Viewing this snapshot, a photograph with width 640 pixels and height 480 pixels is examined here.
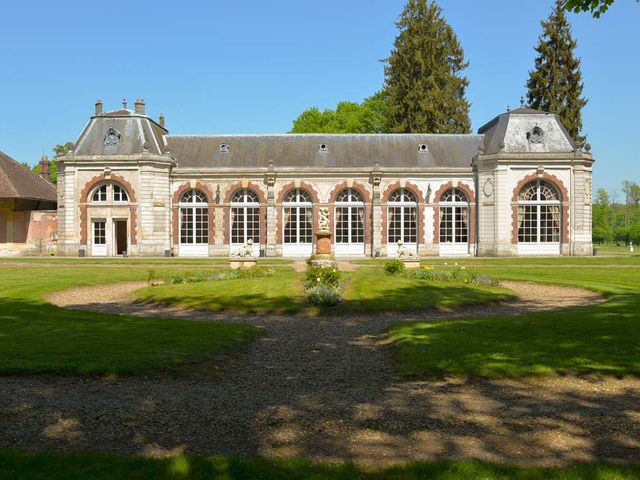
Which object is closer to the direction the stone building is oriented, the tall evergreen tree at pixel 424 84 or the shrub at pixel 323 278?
the shrub

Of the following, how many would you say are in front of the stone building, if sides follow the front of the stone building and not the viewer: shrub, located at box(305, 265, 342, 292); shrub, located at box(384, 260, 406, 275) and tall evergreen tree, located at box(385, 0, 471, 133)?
2

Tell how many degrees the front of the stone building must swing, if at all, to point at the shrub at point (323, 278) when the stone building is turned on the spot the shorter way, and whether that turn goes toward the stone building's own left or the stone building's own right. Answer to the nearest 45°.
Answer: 0° — it already faces it

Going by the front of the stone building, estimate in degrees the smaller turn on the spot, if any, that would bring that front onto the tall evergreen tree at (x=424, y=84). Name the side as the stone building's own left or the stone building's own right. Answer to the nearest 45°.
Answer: approximately 135° to the stone building's own left

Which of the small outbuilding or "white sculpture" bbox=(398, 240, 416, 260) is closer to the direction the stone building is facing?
the white sculpture

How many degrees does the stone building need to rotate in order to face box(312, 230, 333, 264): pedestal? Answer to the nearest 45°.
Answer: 0° — it already faces it

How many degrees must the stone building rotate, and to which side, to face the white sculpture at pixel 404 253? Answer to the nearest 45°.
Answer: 0° — it already faces it

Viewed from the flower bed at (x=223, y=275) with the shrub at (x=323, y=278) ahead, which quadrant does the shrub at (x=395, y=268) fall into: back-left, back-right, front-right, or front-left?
front-left

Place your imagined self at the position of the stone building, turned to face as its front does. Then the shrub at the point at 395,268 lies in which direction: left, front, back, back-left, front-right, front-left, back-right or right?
front

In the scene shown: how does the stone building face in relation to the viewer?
toward the camera

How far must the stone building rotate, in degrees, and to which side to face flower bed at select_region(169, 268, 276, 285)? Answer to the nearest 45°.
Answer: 0° — it already faces it

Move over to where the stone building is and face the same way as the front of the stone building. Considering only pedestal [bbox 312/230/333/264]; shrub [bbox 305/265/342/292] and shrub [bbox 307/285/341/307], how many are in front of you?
3

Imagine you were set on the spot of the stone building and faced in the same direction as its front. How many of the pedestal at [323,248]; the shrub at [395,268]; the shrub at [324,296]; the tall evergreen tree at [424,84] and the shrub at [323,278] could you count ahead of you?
4

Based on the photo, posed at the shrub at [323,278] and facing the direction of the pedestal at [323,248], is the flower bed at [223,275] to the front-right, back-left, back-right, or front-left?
front-left
